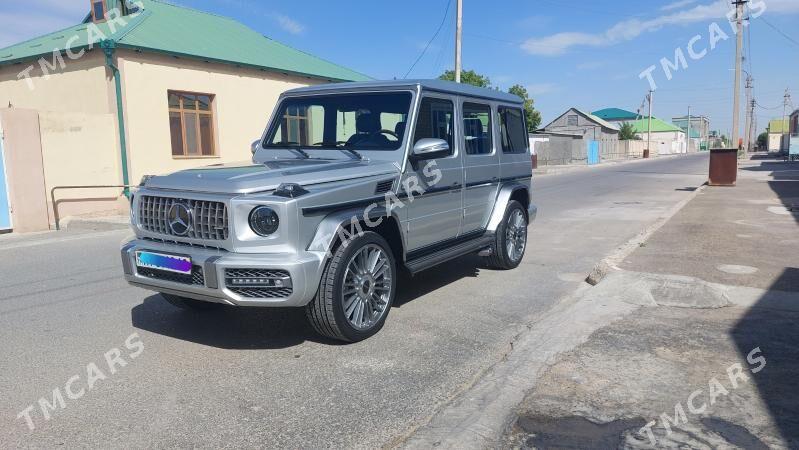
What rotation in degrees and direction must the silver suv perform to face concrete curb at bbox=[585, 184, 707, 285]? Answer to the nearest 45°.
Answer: approximately 180°

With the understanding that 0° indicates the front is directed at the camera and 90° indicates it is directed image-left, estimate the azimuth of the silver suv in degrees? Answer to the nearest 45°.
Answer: approximately 45°

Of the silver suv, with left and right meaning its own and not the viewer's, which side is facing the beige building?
right

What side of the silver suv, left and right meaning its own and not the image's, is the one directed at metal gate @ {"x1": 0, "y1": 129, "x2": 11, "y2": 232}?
right

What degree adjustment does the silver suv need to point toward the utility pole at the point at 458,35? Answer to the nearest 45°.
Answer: approximately 135° to its right

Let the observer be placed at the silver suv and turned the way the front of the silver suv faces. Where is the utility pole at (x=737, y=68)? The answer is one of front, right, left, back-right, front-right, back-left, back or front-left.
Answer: back

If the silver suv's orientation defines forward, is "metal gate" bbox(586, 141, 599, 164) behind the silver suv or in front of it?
behind
